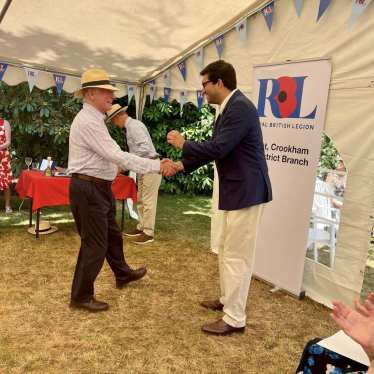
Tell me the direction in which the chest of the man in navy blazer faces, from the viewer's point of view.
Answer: to the viewer's left

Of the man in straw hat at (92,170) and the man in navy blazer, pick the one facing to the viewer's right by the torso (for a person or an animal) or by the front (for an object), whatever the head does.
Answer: the man in straw hat

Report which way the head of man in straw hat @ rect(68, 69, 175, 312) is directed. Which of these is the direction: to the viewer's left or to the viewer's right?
to the viewer's right

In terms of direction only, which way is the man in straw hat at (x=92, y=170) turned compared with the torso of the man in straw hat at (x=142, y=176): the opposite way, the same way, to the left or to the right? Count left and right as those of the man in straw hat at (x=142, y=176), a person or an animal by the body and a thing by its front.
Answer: the opposite way

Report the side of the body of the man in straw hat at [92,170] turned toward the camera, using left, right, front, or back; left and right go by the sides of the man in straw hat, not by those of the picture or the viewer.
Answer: right

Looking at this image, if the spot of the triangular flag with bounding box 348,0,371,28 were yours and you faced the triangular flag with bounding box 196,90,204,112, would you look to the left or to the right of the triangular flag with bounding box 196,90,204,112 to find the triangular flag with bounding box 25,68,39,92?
left

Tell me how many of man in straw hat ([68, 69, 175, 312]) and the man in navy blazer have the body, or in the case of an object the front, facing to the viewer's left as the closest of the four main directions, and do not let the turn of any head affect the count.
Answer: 1

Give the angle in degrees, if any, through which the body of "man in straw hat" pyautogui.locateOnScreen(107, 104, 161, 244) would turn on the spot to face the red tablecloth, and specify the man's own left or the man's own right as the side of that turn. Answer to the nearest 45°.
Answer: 0° — they already face it

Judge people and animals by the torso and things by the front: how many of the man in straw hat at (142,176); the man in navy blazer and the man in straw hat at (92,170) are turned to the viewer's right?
1

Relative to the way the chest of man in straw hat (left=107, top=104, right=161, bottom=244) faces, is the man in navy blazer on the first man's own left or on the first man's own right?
on the first man's own left

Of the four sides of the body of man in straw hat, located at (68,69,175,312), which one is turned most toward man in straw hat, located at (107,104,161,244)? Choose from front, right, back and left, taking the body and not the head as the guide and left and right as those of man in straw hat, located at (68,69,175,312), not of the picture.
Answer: left

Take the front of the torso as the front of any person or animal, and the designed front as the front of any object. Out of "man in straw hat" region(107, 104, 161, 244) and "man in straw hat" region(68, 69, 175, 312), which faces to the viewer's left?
"man in straw hat" region(107, 104, 161, 244)

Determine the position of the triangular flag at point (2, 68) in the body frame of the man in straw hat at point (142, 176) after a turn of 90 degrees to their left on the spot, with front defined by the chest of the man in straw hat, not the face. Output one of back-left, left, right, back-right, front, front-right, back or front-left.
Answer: right

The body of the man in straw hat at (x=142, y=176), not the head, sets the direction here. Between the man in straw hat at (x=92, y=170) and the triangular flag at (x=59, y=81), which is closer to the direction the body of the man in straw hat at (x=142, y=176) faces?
the triangular flag

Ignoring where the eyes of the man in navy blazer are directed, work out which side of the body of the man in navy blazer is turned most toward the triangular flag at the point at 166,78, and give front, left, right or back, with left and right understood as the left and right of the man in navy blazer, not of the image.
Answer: right

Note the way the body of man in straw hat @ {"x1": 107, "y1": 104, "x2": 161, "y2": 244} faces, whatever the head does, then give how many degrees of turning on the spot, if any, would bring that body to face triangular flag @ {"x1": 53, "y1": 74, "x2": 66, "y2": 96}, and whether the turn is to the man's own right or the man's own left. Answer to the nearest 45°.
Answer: approximately 45° to the man's own right

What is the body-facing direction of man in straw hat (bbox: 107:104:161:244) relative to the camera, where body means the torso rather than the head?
to the viewer's left
